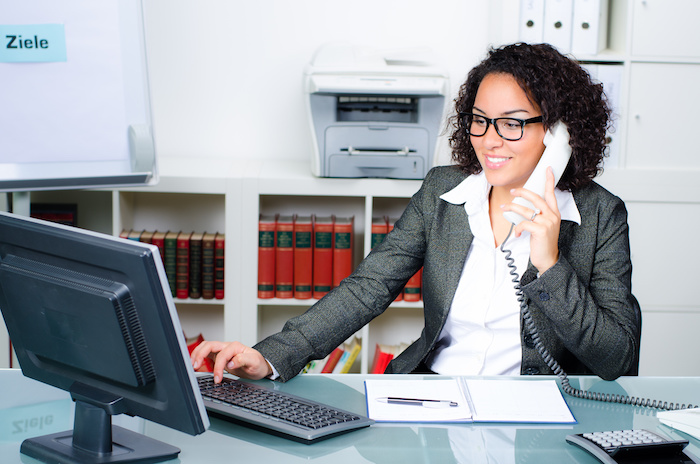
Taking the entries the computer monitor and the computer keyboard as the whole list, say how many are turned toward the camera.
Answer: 0

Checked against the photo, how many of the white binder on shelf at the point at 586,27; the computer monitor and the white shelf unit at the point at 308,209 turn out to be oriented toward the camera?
2

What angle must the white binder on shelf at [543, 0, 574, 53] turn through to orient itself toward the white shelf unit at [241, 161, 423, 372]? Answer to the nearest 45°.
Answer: approximately 90° to its right

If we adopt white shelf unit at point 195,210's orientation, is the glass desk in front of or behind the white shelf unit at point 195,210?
in front

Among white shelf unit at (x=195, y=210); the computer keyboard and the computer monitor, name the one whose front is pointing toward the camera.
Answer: the white shelf unit

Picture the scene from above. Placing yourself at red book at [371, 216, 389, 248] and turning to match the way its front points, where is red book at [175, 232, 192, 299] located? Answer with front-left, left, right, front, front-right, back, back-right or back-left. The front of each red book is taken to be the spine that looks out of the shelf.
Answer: right
